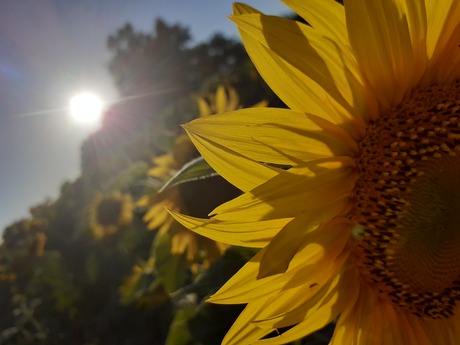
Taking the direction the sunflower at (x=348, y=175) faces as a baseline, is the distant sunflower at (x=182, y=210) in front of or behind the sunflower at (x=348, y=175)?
behind

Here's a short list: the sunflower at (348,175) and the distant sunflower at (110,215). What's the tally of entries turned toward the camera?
2

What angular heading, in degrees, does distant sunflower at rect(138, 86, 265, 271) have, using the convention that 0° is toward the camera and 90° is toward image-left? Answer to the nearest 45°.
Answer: approximately 0°

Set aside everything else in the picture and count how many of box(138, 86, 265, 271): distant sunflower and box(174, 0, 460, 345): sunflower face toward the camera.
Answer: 2

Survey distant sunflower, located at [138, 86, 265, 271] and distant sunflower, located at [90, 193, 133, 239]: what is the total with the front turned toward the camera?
2

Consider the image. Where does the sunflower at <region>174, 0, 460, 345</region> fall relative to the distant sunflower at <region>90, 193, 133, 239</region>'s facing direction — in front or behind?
in front

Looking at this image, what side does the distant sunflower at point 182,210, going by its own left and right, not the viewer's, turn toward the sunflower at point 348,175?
front

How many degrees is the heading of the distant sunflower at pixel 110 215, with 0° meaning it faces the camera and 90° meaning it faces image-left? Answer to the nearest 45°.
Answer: approximately 0°

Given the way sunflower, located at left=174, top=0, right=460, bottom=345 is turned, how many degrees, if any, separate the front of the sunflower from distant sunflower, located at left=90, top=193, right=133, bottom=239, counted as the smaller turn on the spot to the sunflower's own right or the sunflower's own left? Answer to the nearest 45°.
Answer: approximately 135° to the sunflower's own right

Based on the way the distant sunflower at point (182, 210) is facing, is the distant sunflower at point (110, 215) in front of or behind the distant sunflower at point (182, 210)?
behind

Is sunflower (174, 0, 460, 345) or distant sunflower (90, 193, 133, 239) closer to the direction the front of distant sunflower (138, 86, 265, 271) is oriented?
the sunflower
